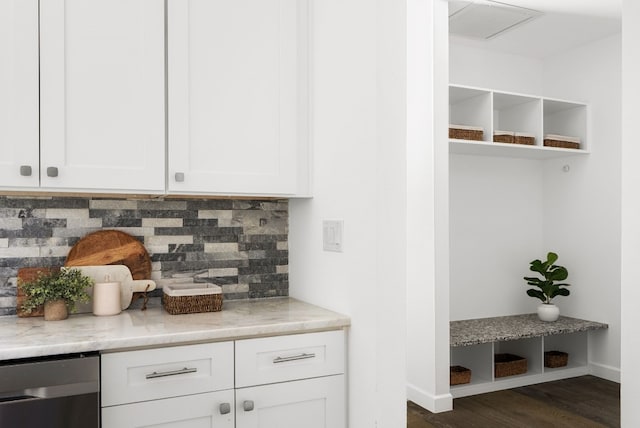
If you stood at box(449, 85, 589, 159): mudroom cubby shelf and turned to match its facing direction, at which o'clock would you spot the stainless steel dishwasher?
The stainless steel dishwasher is roughly at 2 o'clock from the mudroom cubby shelf.

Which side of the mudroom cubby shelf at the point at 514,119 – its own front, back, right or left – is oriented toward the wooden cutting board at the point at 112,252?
right

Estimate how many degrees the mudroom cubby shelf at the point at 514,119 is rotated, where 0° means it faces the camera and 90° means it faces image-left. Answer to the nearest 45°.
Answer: approximately 315°

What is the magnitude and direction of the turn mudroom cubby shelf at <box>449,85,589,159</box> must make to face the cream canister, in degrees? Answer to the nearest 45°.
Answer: approximately 90° to its right

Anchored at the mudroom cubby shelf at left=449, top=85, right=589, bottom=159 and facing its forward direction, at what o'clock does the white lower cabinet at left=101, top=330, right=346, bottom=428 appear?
The white lower cabinet is roughly at 2 o'clock from the mudroom cubby shelf.

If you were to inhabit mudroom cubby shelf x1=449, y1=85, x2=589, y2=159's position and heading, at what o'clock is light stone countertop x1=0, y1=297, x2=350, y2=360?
The light stone countertop is roughly at 2 o'clock from the mudroom cubby shelf.

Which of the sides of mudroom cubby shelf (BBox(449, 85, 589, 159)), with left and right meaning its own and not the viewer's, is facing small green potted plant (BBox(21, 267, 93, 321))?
right

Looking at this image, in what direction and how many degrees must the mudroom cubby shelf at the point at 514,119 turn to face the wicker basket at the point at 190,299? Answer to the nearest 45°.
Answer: approximately 90° to its right
